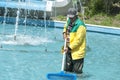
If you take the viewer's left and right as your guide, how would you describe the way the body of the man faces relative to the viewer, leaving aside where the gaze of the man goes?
facing the viewer and to the left of the viewer
